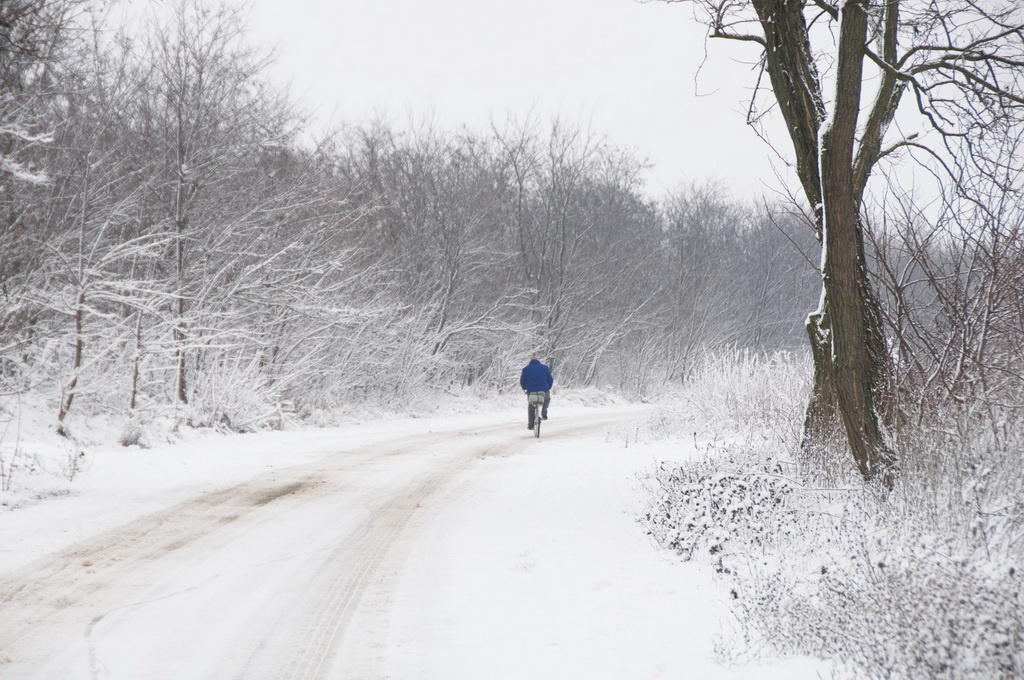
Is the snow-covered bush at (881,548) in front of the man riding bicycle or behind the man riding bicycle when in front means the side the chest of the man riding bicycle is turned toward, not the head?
behind

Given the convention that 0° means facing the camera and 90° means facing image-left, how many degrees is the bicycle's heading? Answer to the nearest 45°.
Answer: approximately 180°

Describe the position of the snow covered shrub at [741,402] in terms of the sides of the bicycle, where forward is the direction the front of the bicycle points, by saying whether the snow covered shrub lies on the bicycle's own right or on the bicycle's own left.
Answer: on the bicycle's own right

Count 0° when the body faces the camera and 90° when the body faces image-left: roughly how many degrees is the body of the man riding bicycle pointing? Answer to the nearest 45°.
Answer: approximately 180°

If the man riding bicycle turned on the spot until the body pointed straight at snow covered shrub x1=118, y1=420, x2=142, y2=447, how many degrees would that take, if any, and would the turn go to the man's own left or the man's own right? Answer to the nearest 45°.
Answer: approximately 135° to the man's own left

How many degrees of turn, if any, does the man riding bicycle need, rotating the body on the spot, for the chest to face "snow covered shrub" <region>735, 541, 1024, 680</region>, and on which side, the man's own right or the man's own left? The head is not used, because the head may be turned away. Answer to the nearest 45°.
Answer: approximately 180°

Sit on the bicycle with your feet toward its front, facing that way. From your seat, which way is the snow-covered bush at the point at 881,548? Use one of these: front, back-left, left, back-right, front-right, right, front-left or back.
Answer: back
